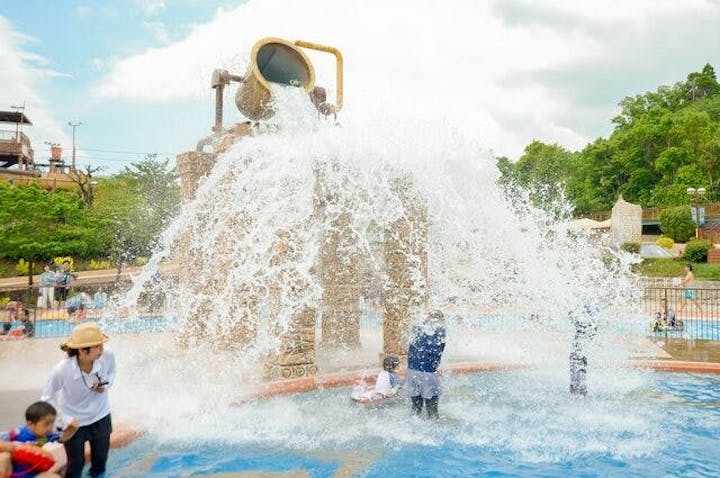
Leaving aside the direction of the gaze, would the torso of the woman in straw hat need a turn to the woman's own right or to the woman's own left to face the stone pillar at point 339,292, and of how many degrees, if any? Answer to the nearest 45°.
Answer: approximately 90° to the woman's own left

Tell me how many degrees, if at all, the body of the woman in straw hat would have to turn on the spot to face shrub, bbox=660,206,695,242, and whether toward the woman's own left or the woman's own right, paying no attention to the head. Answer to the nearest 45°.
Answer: approximately 90° to the woman's own left

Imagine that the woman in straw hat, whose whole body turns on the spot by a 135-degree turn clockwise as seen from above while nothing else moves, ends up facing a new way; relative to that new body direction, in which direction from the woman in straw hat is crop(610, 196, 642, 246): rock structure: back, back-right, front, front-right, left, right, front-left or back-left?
back-right

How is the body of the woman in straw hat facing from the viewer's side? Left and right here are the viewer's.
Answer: facing the viewer and to the right of the viewer

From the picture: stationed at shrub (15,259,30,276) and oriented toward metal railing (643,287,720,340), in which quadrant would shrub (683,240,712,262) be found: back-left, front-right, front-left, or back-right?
front-left

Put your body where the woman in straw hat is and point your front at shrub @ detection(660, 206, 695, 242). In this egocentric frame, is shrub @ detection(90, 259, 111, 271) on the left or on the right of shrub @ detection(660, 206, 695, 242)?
left

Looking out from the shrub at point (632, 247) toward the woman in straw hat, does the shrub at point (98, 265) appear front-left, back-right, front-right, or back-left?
front-right

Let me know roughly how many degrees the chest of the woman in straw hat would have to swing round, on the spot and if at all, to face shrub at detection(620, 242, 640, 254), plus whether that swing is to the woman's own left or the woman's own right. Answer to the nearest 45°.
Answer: approximately 90° to the woman's own left

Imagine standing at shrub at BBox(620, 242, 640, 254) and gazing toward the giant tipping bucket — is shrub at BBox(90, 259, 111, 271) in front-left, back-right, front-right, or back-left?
front-right

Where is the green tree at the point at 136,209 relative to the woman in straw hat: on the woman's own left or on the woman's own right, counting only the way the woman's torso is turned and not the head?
on the woman's own left

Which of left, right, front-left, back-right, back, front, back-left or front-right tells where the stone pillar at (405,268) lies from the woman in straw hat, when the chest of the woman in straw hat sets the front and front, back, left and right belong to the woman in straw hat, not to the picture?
left

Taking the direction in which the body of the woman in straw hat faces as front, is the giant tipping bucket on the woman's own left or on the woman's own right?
on the woman's own left

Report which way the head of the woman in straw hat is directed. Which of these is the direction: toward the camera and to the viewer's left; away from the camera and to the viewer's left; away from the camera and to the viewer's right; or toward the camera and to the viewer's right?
toward the camera and to the viewer's right
